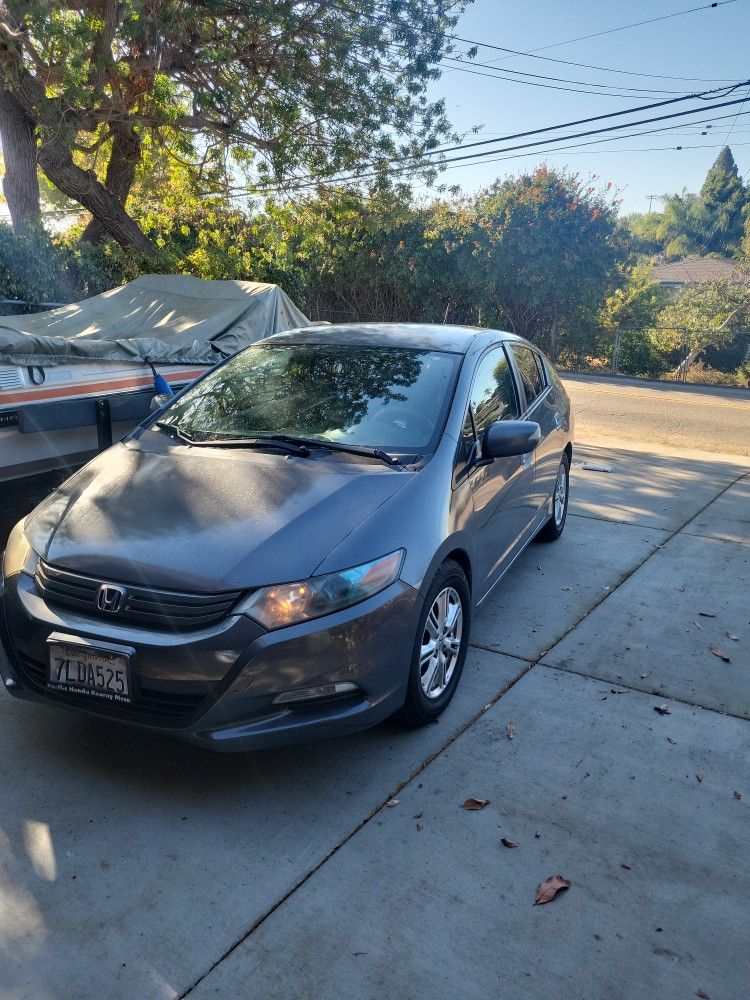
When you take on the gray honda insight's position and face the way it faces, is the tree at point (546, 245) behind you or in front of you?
behind

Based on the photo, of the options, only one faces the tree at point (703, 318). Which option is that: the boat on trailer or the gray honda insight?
the boat on trailer

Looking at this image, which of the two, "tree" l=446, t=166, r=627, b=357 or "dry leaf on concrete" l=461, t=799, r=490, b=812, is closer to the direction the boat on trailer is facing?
the tree

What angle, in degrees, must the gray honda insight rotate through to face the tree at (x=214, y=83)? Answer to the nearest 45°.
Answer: approximately 135° to its right

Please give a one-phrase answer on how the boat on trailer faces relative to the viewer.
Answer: facing away from the viewer and to the right of the viewer

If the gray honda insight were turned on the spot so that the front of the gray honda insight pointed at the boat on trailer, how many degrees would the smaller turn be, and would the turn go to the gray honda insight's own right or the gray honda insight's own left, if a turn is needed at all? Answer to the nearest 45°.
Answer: approximately 135° to the gray honda insight's own right

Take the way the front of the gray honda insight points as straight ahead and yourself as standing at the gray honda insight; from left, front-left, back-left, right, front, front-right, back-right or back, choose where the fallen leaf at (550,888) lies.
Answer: left

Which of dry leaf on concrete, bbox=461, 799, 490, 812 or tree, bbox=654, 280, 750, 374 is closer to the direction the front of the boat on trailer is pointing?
the tree

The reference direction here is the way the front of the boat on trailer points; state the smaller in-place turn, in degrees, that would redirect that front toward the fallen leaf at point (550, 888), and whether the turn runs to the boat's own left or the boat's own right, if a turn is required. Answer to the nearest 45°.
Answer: approximately 135° to the boat's own right

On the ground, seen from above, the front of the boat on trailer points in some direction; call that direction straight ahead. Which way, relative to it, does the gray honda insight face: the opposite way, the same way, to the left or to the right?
the opposite way

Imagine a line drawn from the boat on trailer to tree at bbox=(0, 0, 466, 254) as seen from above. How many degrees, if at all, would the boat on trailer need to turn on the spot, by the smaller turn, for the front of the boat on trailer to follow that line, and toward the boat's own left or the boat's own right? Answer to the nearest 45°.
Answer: approximately 45° to the boat's own left

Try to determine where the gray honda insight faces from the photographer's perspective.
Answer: facing the viewer and to the left of the viewer
